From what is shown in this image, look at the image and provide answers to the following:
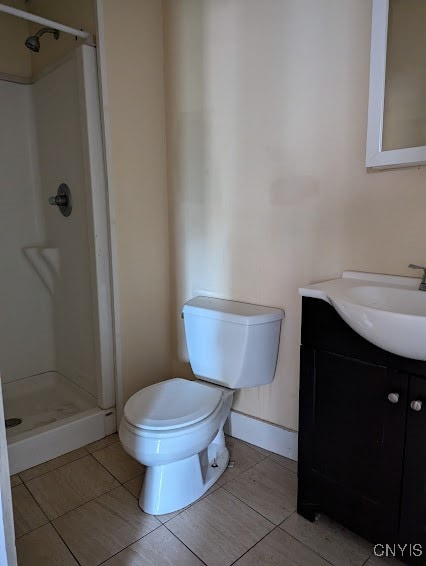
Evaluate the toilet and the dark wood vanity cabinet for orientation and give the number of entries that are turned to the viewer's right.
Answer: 0

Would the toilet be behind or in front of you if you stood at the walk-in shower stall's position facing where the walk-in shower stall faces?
in front

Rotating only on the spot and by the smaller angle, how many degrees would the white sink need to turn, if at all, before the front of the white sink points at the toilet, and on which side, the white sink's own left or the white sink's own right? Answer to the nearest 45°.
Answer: approximately 45° to the white sink's own right

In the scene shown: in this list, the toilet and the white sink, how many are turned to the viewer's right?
0

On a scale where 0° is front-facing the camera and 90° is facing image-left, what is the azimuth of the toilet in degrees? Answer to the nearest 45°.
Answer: approximately 45°

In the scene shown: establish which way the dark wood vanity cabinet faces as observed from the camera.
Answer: facing the viewer and to the left of the viewer

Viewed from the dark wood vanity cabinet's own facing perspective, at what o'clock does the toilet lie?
The toilet is roughly at 2 o'clock from the dark wood vanity cabinet.

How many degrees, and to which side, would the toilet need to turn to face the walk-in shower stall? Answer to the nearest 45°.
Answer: approximately 90° to its right

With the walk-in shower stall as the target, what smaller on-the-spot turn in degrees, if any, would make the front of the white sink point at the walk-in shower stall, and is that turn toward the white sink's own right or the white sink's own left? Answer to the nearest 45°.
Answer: approximately 45° to the white sink's own right

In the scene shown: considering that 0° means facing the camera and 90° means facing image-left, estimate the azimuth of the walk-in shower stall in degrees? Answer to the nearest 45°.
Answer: approximately 315°

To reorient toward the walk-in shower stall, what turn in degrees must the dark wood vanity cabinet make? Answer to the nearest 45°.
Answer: approximately 45° to its right

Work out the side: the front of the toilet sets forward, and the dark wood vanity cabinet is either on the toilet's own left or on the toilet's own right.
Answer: on the toilet's own left
